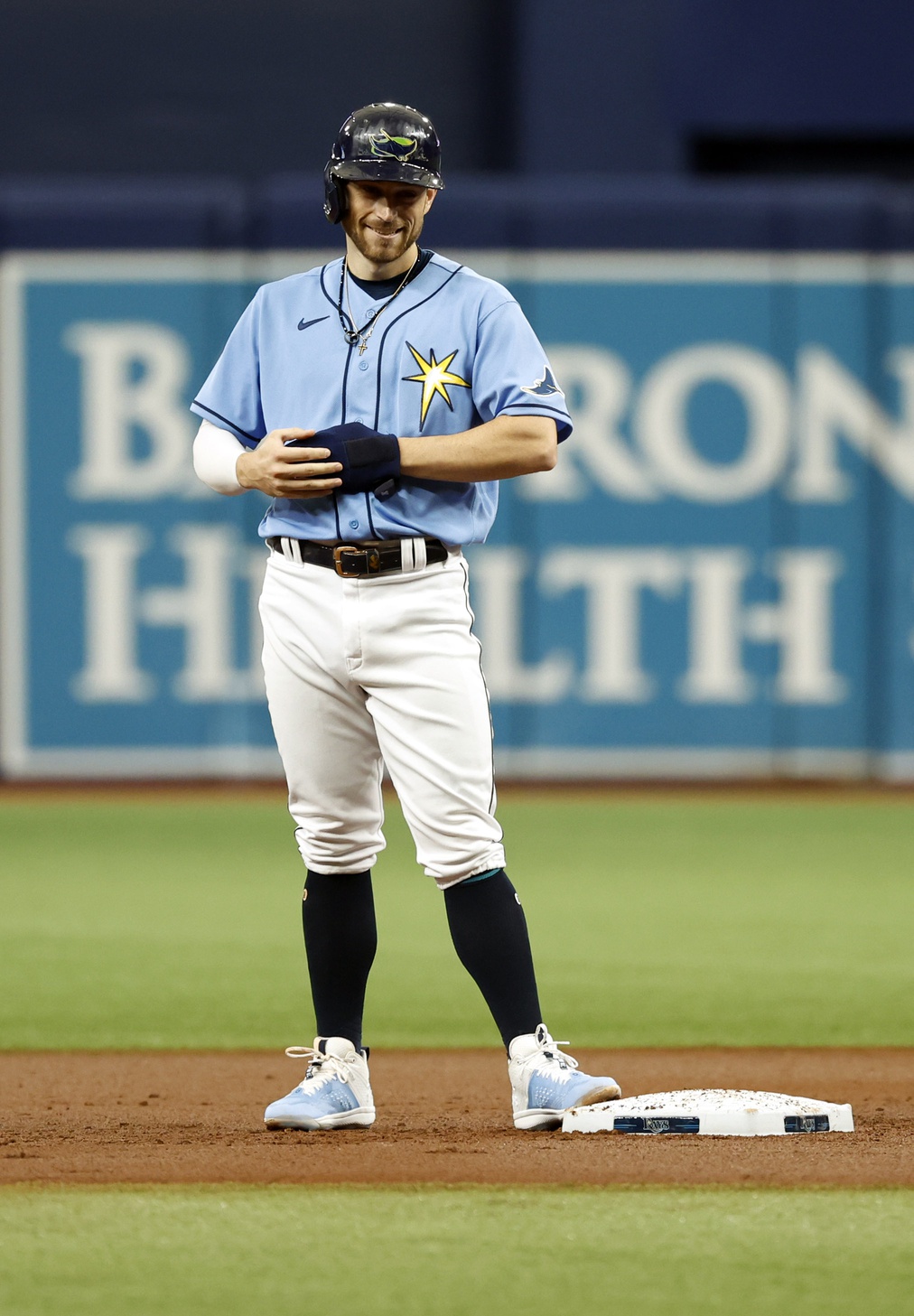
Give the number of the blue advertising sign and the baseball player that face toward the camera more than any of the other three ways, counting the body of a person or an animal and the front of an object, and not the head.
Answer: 2

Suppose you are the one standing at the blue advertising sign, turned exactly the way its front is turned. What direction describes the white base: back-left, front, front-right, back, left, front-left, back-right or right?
front

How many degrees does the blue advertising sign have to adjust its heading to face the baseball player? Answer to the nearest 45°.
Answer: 0° — it already faces them

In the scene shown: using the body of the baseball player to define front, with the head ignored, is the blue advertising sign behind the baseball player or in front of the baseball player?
behind

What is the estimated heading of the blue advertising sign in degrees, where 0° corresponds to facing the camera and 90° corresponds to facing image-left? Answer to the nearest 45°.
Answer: approximately 0°

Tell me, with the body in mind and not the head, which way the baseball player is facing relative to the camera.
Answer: toward the camera
